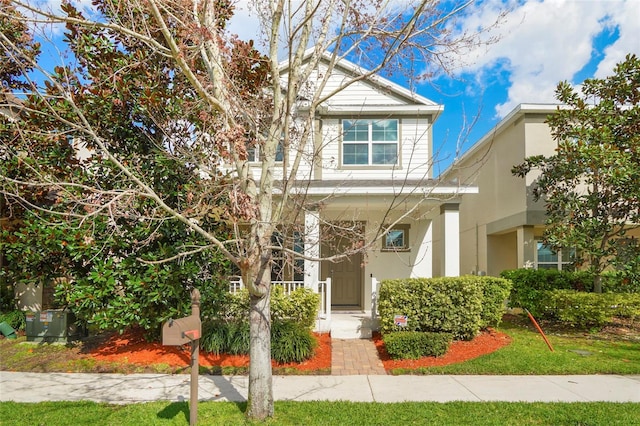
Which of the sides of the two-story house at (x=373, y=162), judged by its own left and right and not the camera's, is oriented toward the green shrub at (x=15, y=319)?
right

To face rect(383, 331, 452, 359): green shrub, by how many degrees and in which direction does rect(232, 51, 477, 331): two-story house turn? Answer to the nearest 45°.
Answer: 0° — it already faces it

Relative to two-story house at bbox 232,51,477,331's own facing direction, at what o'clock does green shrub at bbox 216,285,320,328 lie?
The green shrub is roughly at 1 o'clock from the two-story house.

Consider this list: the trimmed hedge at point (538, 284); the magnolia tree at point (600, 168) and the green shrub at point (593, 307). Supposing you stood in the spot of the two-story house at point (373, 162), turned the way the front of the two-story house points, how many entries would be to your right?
0

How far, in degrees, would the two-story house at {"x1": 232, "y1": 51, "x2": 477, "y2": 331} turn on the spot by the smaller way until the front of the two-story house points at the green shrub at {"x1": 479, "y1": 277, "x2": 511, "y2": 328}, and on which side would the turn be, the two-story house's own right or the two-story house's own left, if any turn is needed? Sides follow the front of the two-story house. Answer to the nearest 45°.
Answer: approximately 45° to the two-story house's own left

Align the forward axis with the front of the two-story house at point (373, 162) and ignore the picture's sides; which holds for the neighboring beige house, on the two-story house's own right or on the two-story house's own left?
on the two-story house's own left

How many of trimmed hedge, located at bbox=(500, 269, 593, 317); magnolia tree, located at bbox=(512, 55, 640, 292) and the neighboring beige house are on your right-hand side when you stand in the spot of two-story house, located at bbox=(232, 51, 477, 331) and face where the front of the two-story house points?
0

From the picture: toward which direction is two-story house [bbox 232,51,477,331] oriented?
toward the camera

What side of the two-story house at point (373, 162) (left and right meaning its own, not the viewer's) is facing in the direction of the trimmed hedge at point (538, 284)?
left

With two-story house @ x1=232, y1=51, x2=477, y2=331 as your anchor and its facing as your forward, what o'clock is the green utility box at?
The green utility box is roughly at 2 o'clock from the two-story house.
